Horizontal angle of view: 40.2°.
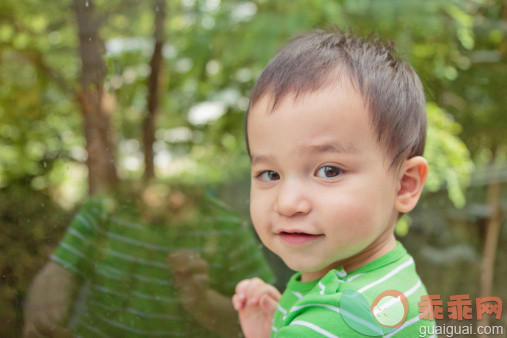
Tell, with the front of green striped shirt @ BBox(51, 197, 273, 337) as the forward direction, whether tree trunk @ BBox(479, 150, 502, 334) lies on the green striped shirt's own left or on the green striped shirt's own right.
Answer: on the green striped shirt's own left

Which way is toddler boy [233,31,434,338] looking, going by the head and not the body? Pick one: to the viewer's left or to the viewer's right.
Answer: to the viewer's left
